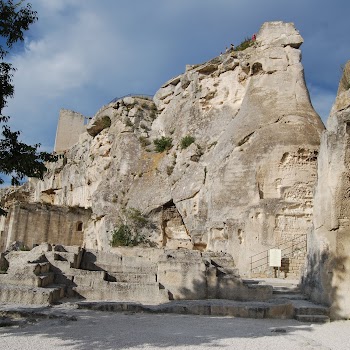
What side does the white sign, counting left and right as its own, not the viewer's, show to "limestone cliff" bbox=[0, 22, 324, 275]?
back

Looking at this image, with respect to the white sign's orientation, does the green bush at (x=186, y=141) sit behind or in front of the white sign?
behind

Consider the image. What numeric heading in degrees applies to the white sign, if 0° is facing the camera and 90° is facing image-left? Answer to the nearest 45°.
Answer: approximately 0°

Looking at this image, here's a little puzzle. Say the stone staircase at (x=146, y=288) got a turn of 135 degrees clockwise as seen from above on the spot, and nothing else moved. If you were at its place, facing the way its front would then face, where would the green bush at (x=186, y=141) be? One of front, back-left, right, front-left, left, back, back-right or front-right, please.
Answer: front-right

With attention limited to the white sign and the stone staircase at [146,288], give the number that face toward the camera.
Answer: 2

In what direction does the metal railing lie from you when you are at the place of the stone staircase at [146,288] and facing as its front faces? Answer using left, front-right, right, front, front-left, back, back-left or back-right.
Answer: back-left

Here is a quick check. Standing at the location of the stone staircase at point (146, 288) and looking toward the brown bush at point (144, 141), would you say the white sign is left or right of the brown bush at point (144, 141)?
right

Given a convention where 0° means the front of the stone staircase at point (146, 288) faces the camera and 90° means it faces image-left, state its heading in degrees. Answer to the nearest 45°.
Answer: approximately 0°

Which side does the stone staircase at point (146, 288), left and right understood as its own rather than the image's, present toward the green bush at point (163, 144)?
back

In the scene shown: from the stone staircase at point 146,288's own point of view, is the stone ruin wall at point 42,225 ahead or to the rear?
to the rear

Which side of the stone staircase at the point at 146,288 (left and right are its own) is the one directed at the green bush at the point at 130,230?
back
